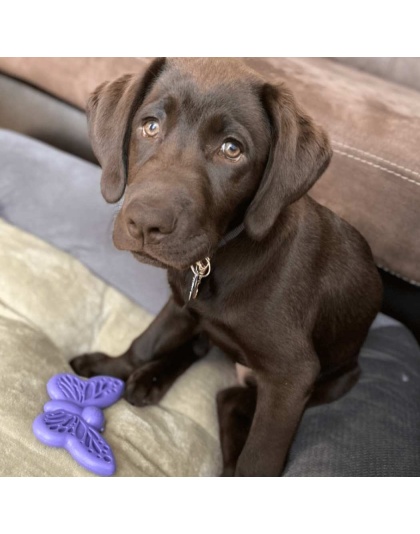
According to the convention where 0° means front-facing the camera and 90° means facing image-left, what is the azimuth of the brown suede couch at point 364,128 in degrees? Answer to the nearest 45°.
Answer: approximately 45°

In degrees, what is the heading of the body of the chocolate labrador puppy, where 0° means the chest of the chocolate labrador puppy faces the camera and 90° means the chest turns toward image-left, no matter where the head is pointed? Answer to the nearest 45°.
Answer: approximately 45°
